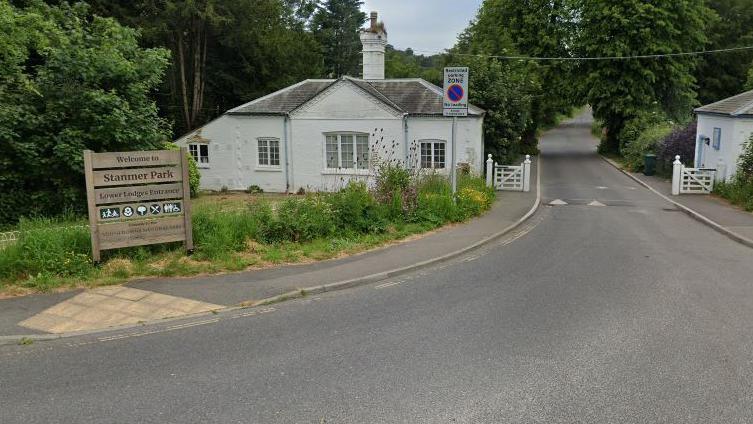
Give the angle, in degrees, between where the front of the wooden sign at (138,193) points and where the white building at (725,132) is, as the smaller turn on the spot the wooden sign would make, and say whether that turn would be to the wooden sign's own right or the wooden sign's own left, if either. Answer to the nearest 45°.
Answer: approximately 90° to the wooden sign's own left

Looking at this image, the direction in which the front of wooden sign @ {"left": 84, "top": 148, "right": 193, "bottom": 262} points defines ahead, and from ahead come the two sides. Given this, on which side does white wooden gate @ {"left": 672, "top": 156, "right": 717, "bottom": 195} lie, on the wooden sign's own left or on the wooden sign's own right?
on the wooden sign's own left

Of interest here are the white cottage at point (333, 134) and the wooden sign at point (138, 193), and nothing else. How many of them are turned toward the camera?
2

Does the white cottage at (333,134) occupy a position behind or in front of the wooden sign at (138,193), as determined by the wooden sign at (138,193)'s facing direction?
behind

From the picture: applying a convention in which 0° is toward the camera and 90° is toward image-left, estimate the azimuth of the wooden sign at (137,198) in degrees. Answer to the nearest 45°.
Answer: approximately 0°

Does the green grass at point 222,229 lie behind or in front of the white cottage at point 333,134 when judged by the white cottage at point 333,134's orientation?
in front

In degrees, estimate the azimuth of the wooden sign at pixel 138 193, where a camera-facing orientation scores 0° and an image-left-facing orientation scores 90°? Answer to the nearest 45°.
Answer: approximately 0°

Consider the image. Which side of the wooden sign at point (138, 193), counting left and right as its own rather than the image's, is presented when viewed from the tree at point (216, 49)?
back

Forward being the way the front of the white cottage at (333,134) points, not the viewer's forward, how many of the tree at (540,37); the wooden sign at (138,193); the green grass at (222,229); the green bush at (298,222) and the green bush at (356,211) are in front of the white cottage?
4

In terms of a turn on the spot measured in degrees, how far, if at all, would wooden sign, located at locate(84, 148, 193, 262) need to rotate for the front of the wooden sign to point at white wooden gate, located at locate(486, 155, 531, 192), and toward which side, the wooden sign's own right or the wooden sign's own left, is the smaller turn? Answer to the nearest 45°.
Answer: approximately 135° to the wooden sign's own left

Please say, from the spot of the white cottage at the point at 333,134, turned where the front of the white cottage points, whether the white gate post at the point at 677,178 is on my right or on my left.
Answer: on my left
